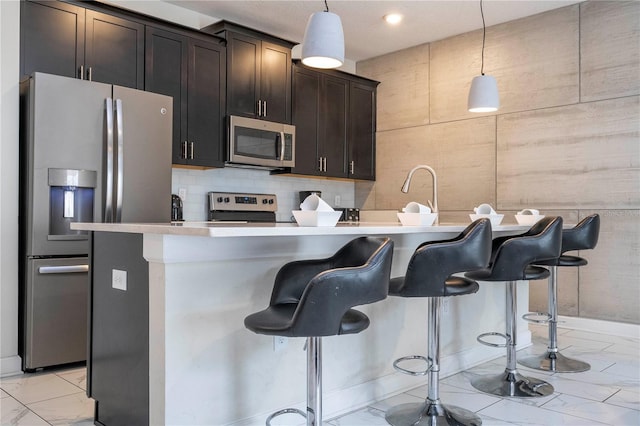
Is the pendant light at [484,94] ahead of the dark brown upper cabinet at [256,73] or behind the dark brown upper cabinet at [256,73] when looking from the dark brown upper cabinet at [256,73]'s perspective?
ahead

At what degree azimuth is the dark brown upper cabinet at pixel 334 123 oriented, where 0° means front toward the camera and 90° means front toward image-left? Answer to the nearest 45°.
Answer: approximately 315°

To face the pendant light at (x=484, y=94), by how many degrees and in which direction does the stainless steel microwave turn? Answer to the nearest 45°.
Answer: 0° — it already faces it

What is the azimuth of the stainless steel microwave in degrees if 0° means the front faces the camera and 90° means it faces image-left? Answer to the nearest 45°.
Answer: approximately 315°

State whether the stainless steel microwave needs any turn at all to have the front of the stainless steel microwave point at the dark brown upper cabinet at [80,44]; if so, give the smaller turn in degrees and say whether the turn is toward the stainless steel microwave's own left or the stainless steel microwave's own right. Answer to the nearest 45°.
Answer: approximately 90° to the stainless steel microwave's own right

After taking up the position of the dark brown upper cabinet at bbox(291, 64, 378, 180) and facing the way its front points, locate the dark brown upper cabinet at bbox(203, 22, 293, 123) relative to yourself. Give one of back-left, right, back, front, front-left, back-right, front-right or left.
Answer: right

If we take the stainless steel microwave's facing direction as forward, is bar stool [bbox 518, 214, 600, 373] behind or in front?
in front

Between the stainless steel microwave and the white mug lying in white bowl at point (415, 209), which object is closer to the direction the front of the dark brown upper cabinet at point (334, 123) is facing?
the white mug lying in white bowl

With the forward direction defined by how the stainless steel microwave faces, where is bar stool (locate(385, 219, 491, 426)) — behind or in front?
in front

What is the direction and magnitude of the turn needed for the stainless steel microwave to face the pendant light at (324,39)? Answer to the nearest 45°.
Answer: approximately 45° to its right

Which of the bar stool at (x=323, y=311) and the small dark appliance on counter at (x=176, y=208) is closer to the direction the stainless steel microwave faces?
the bar stool

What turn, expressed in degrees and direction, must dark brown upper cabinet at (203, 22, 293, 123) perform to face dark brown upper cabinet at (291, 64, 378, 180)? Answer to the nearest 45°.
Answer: approximately 90° to its left

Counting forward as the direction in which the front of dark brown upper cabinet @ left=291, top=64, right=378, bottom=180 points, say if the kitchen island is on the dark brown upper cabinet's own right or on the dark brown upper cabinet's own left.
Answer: on the dark brown upper cabinet's own right

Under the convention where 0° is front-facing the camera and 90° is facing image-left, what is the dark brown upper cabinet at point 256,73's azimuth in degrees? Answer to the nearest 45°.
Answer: approximately 315°
